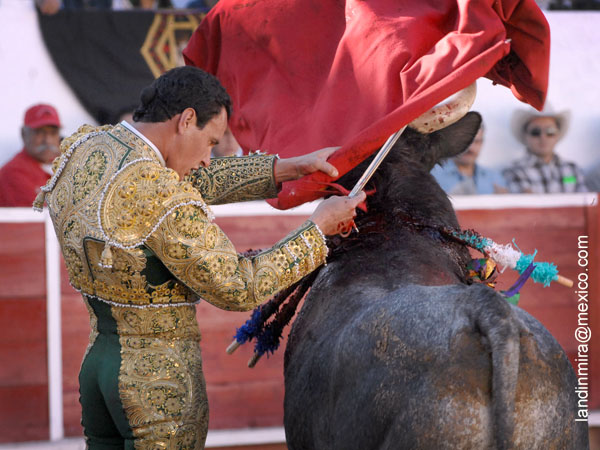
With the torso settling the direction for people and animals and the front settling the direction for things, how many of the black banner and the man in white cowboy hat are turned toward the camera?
2

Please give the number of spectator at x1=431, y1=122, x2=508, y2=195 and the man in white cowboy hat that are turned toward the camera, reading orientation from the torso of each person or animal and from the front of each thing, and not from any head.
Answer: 2

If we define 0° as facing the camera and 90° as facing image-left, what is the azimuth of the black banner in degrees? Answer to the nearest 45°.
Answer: approximately 0°

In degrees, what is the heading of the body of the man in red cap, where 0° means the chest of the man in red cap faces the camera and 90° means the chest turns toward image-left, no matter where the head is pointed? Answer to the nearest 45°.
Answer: approximately 315°

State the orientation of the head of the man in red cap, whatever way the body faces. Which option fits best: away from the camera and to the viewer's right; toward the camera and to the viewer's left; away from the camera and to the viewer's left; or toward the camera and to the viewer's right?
toward the camera and to the viewer's right

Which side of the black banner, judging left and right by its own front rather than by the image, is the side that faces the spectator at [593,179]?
left

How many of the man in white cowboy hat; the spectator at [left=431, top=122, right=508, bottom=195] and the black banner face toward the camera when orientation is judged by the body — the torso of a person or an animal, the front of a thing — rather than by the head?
3

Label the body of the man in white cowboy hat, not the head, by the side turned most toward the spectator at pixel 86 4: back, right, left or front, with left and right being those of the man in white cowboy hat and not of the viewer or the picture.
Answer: right

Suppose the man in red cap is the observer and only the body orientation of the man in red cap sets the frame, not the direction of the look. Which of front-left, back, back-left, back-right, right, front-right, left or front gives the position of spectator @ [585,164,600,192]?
front-left
